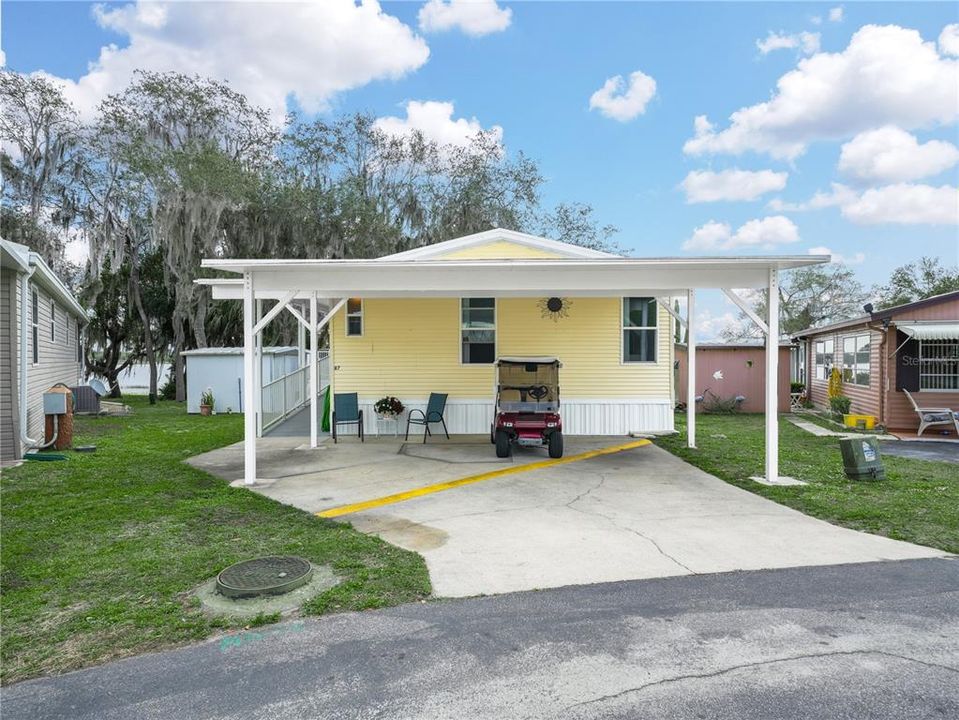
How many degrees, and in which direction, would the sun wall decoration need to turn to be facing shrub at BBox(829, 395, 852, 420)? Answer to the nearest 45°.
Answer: approximately 135° to its left

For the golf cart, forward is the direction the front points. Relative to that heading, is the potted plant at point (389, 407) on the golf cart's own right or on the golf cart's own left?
on the golf cart's own right

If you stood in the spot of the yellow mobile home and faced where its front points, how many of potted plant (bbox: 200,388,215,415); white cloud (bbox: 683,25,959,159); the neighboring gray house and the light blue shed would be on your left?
1

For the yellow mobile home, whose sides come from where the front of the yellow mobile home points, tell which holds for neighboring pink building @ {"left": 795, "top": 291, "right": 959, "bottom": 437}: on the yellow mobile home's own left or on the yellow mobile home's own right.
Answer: on the yellow mobile home's own left

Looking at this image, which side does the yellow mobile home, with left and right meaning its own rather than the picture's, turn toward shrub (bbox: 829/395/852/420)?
left

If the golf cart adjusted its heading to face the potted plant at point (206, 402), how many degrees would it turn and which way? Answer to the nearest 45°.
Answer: approximately 135° to its right

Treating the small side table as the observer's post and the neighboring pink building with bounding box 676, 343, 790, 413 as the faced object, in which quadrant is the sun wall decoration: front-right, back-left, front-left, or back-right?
front-right

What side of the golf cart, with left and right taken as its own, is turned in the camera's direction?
front

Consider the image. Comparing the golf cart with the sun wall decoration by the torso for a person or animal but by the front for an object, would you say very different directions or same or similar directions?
same or similar directions

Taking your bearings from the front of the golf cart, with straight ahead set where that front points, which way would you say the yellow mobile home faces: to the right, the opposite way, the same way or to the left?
the same way

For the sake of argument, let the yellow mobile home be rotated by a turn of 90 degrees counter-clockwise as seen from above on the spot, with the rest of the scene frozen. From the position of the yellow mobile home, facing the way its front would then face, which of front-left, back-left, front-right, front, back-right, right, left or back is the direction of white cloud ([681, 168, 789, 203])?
front-left

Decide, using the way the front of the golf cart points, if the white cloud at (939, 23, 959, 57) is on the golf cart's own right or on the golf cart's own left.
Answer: on the golf cart's own left

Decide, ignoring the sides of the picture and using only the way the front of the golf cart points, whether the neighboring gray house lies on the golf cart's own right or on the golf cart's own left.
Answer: on the golf cart's own right

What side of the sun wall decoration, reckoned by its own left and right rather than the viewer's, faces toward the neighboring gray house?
right

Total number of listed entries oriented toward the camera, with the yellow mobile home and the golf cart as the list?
2

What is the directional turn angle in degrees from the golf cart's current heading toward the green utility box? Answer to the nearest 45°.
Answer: approximately 90° to its left

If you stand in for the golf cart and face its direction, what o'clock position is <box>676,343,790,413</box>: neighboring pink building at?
The neighboring pink building is roughly at 7 o'clock from the golf cart.

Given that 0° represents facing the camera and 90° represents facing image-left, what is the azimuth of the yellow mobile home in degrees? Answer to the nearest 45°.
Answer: approximately 0°

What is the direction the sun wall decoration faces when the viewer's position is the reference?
facing the viewer

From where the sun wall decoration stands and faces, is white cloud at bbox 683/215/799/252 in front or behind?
behind

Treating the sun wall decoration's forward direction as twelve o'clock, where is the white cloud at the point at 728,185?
The white cloud is roughly at 7 o'clock from the sun wall decoration.
